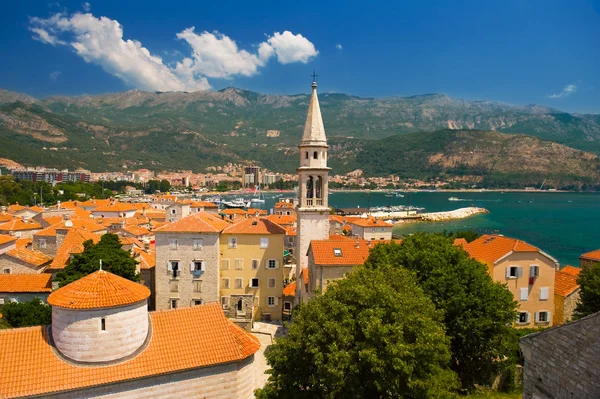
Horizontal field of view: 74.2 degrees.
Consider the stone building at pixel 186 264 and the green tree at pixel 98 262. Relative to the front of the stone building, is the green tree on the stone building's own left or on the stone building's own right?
on the stone building's own right

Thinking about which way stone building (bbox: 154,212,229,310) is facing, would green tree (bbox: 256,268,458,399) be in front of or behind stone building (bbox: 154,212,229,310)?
in front

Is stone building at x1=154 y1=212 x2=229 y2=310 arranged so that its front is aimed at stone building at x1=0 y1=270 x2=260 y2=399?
yes

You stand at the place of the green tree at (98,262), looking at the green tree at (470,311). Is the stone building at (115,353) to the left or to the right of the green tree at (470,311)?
right

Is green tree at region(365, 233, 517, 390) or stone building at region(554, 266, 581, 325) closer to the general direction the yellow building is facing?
the green tree

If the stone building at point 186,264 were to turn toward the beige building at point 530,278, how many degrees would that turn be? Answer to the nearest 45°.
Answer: approximately 45° to its left

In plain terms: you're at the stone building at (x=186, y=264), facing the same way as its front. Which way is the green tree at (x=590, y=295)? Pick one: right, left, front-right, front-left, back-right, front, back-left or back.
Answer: front-left

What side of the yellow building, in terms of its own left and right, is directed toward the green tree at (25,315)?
right

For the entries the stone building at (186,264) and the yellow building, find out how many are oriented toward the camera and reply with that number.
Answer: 2

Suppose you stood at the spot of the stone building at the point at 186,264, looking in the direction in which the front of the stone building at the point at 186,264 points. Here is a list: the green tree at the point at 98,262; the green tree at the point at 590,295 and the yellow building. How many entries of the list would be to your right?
1

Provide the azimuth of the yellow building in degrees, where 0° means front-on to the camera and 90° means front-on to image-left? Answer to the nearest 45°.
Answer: approximately 0°

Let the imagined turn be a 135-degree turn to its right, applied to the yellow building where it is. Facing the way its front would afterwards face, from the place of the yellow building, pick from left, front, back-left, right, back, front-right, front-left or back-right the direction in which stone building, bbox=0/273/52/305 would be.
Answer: front-left

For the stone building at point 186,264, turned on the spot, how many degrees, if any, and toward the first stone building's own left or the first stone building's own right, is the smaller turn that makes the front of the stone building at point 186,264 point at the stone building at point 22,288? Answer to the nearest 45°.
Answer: approximately 90° to the first stone building's own right

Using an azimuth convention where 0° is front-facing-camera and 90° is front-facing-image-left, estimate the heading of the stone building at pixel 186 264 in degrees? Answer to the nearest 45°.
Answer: approximately 0°

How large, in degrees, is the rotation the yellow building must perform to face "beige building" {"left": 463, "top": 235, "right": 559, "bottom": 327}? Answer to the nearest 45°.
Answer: approximately 45° to its left
